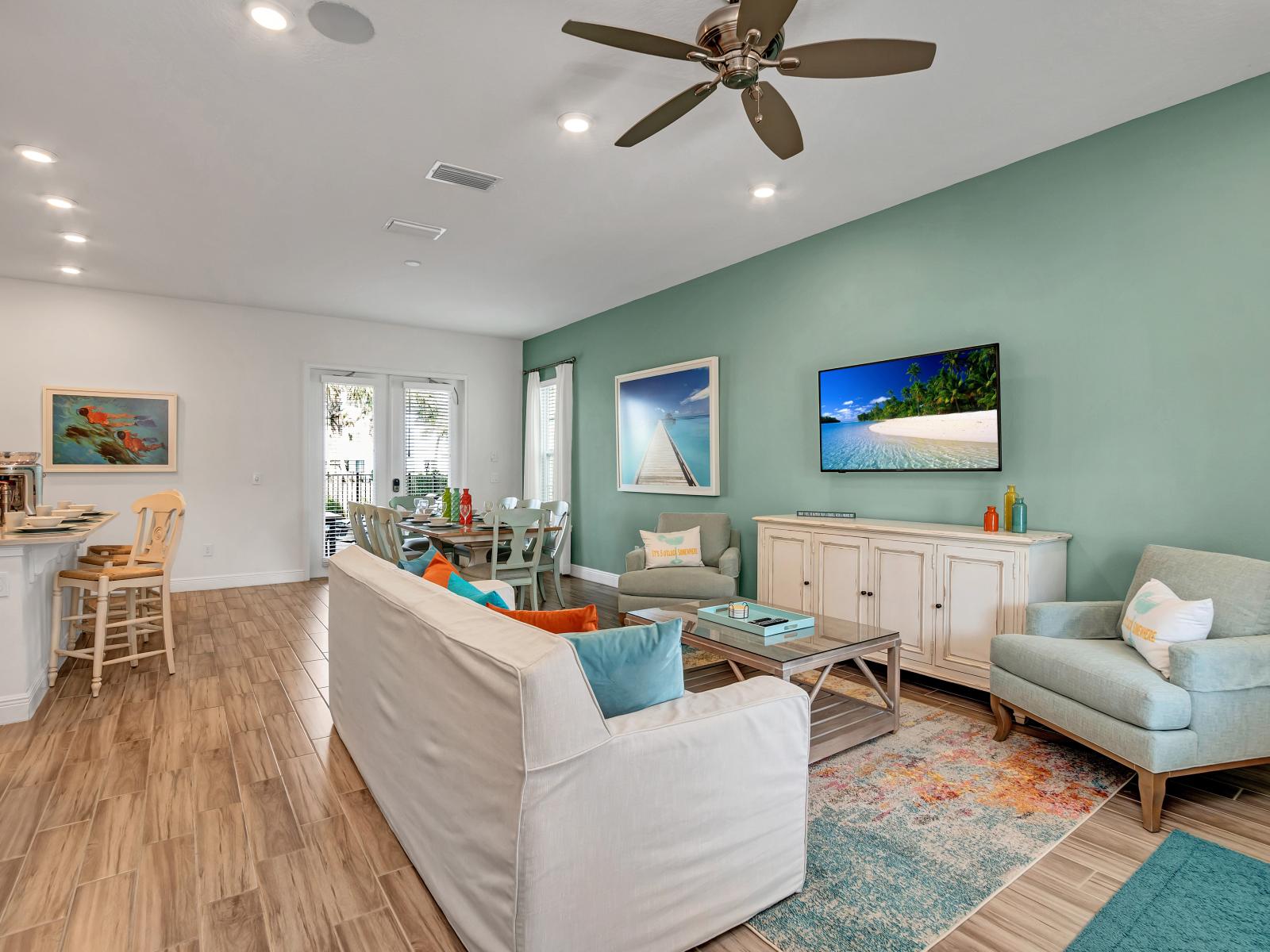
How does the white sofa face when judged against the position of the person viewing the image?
facing away from the viewer and to the right of the viewer

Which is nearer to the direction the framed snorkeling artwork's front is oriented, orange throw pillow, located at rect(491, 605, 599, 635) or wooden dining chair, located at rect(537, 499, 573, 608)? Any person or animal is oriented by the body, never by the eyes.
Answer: the orange throw pillow

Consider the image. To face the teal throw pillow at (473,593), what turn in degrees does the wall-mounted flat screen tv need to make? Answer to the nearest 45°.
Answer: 0° — it already faces it

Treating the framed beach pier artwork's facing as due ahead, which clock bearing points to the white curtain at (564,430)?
The white curtain is roughly at 3 o'clock from the framed beach pier artwork.

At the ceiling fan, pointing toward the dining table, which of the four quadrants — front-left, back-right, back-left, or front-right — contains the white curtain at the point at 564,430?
front-right

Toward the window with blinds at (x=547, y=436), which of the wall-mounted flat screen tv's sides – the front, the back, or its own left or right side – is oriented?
right

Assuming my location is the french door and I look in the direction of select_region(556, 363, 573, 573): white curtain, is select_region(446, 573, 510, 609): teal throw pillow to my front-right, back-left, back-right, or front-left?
front-right

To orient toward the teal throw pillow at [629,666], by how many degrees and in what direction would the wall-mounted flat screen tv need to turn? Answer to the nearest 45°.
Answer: approximately 45° to its left

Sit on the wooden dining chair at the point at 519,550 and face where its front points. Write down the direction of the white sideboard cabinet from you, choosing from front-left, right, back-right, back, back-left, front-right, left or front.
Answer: back

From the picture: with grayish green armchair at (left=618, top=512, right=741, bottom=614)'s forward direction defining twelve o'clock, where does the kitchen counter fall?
The kitchen counter is roughly at 2 o'clock from the grayish green armchair.

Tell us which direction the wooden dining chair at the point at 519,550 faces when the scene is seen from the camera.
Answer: facing away from the viewer and to the left of the viewer

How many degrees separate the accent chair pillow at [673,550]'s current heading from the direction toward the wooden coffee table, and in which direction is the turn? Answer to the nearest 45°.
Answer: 0° — it already faces it

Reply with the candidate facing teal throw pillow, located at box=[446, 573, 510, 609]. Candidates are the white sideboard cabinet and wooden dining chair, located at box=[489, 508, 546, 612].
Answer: the white sideboard cabinet

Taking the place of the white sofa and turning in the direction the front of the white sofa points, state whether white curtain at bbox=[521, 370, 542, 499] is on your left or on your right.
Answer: on your left

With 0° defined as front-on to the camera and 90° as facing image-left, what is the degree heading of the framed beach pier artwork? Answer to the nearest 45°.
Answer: approximately 45°

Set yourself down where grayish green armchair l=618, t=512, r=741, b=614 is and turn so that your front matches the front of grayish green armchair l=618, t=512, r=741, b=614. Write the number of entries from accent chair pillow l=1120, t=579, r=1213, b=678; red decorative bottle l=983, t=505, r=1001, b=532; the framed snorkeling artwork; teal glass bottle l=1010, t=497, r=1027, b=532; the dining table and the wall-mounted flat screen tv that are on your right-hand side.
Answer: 2

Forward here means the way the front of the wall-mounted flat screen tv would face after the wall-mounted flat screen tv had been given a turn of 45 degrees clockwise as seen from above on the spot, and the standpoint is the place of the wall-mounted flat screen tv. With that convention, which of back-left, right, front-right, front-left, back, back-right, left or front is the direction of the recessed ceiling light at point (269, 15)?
front-left

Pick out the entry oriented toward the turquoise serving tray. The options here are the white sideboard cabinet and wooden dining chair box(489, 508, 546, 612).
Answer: the white sideboard cabinet

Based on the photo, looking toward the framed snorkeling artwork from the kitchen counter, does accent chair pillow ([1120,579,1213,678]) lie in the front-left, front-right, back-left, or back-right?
back-right
